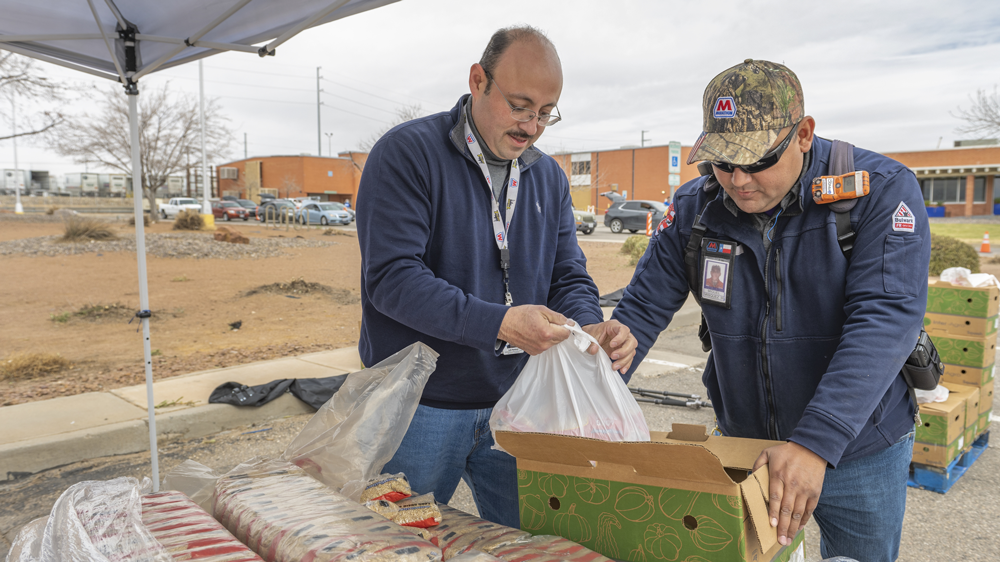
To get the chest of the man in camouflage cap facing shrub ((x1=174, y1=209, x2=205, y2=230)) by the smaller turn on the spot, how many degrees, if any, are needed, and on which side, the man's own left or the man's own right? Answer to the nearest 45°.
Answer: approximately 90° to the man's own right

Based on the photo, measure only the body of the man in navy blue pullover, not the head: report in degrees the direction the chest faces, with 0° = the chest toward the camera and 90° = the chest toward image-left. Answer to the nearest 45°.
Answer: approximately 315°

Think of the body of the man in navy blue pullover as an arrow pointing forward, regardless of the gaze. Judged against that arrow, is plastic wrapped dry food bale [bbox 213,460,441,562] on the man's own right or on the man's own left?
on the man's own right

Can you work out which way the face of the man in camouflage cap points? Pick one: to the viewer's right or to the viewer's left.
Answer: to the viewer's left

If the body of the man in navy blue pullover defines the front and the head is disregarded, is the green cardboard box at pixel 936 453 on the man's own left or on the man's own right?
on the man's own left

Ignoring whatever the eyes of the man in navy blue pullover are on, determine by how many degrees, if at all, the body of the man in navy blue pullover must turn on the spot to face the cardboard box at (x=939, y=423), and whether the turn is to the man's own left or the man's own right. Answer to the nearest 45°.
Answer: approximately 90° to the man's own left
